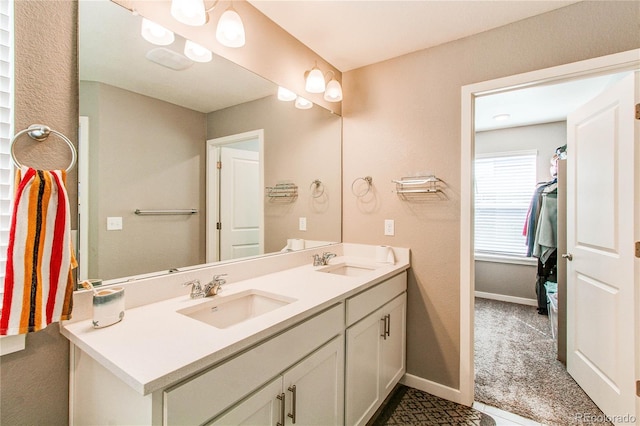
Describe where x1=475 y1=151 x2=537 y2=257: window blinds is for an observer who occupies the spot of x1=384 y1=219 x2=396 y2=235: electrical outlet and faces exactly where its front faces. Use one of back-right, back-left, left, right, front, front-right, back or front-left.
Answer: back-left

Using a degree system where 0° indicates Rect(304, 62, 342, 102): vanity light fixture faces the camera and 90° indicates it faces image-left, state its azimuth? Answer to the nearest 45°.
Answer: approximately 315°

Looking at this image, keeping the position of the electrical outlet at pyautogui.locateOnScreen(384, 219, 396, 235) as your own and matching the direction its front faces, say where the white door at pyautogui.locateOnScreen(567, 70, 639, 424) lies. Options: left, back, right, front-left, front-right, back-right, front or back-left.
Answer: left

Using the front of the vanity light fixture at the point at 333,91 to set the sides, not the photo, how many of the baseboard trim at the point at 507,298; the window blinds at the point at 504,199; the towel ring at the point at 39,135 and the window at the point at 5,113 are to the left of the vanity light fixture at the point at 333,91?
2

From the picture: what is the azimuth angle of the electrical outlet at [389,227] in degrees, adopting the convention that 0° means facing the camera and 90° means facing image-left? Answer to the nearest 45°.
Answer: approximately 0°

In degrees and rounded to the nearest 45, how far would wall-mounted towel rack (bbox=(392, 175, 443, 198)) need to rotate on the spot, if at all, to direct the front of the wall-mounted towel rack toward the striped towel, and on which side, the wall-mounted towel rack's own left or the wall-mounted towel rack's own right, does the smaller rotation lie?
approximately 45° to the wall-mounted towel rack's own right

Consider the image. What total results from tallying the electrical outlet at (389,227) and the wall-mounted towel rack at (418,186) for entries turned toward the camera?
2

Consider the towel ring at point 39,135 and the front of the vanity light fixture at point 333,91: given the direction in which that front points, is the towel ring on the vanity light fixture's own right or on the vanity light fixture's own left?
on the vanity light fixture's own right

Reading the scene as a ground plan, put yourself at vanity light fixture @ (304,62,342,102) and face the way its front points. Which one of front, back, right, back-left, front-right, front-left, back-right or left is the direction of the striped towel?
right

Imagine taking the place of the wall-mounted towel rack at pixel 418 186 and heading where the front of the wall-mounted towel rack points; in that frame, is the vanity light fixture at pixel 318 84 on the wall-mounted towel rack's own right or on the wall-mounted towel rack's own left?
on the wall-mounted towel rack's own right
